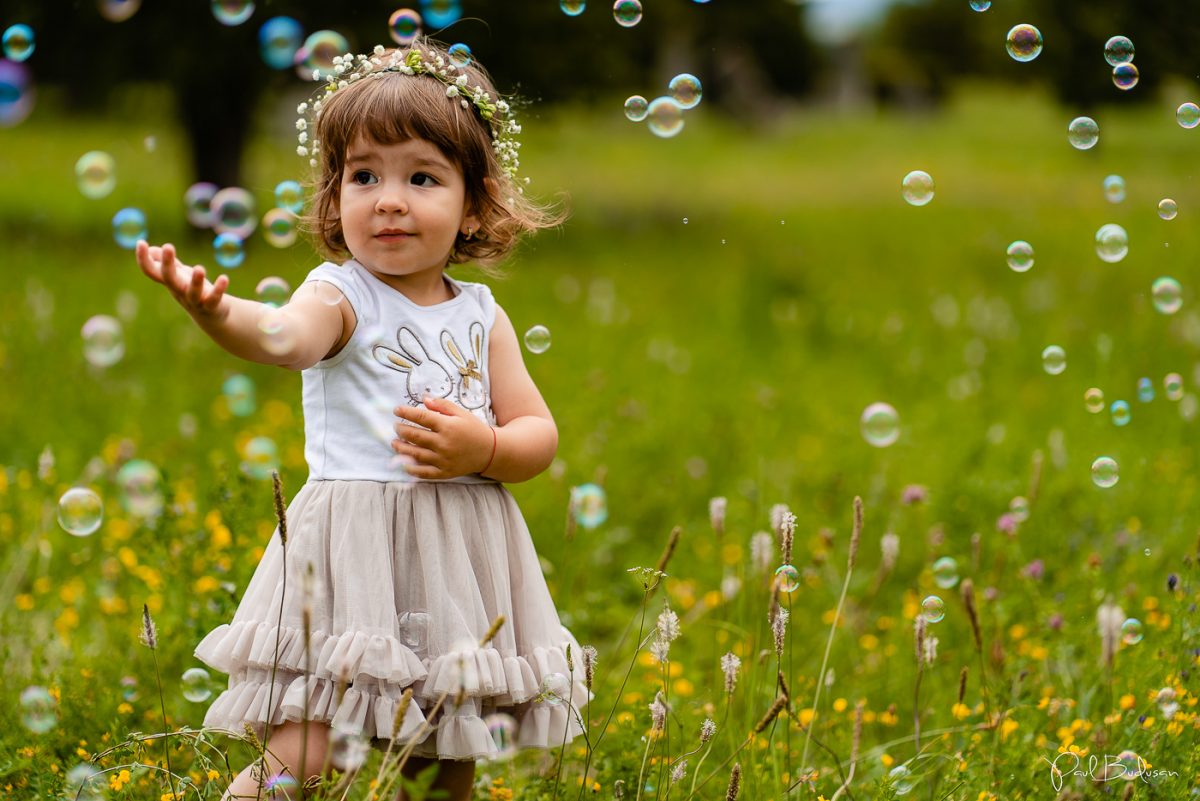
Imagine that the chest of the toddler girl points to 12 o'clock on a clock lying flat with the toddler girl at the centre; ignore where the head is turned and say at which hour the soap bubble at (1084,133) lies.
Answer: The soap bubble is roughly at 8 o'clock from the toddler girl.

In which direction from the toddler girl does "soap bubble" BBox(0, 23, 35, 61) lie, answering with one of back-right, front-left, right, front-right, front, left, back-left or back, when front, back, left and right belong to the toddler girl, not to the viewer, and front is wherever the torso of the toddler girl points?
back-right

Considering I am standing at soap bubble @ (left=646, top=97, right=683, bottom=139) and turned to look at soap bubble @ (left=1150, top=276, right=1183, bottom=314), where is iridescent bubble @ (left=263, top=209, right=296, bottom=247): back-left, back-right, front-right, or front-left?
back-right

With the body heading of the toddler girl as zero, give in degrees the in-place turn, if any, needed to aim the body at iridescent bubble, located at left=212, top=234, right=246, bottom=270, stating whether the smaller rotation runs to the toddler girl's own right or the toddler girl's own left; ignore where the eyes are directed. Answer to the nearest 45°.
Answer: approximately 135° to the toddler girl's own right

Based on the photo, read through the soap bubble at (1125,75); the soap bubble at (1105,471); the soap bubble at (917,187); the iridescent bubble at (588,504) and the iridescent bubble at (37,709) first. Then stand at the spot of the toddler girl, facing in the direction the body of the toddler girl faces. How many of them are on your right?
1

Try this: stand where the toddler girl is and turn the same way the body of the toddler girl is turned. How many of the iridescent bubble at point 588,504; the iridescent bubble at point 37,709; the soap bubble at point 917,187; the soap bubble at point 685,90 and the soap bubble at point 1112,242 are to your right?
1

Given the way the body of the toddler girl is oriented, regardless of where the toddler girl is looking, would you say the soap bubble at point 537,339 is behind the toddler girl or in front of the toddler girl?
behind

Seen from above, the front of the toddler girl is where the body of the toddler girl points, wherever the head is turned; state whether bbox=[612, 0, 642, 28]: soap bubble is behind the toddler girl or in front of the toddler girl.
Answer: behind

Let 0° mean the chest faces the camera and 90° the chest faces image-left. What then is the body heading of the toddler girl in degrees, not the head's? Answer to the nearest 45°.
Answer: approximately 0°

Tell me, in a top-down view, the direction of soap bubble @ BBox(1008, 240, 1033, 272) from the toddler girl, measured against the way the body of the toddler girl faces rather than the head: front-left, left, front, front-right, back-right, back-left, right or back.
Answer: back-left

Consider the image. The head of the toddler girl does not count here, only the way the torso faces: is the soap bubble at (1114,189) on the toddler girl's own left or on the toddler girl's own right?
on the toddler girl's own left

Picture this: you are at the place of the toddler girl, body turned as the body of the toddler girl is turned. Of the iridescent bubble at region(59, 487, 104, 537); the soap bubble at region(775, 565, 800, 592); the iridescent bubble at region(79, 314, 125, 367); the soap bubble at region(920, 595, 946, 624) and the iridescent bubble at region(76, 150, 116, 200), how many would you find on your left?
2

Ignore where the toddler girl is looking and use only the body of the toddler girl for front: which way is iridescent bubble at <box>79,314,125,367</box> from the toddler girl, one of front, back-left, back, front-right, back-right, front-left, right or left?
back-right
